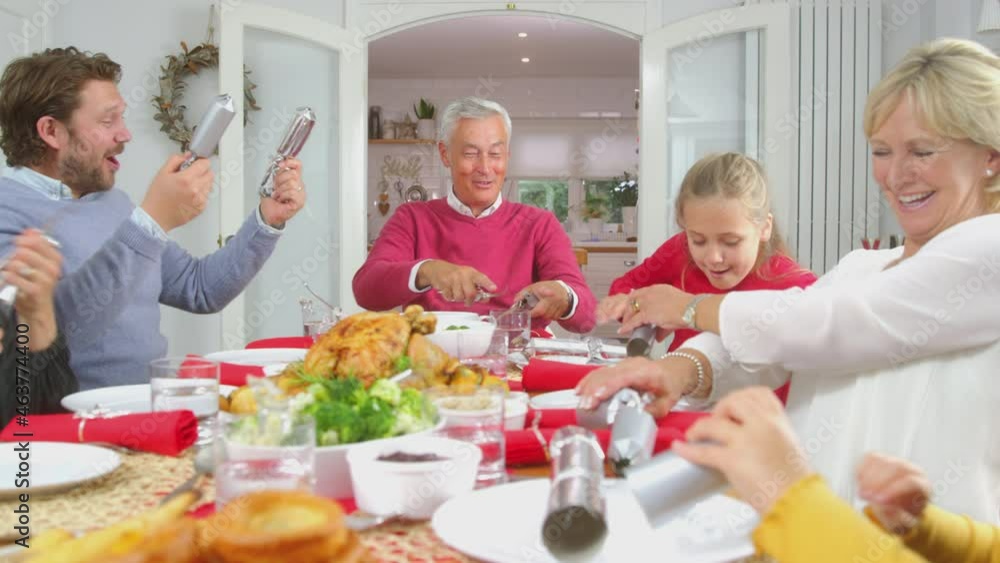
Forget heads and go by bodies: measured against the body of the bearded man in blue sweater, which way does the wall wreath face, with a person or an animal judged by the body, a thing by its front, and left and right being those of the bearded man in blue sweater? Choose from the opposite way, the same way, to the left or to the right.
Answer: to the right

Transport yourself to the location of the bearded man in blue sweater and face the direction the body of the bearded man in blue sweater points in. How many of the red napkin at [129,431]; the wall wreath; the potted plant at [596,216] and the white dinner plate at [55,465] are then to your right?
2

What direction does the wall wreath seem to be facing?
toward the camera

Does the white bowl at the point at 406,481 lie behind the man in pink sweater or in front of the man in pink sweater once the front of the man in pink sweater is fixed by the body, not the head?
in front

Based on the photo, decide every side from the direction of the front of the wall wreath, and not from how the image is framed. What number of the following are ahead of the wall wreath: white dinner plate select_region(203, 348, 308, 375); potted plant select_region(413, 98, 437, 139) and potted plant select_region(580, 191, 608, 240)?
1

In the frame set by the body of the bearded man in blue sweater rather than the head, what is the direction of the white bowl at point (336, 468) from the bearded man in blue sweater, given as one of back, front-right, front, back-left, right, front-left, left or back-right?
right

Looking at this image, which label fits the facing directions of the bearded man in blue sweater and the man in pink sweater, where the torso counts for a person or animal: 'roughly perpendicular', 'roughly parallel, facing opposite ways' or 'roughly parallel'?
roughly perpendicular

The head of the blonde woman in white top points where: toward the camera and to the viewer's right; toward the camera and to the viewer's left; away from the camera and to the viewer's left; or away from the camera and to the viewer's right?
toward the camera and to the viewer's left

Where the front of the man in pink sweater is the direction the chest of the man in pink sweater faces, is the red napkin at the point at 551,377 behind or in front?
in front

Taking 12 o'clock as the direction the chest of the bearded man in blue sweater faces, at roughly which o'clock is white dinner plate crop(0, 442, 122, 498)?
The white dinner plate is roughly at 3 o'clock from the bearded man in blue sweater.

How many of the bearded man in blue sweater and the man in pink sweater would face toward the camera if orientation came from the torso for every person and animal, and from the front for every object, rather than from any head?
1

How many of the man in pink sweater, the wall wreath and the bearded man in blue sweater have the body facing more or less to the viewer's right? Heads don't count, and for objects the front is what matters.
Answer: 1

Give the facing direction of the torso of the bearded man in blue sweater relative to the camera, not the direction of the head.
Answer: to the viewer's right

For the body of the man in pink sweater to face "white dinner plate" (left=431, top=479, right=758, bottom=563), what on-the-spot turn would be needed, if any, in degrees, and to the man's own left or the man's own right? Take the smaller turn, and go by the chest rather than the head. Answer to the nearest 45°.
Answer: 0° — they already face it

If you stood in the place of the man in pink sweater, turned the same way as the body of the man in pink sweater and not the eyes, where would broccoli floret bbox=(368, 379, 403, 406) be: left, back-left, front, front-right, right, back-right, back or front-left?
front

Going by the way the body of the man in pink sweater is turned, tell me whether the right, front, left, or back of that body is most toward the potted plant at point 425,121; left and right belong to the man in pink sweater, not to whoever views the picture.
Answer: back
